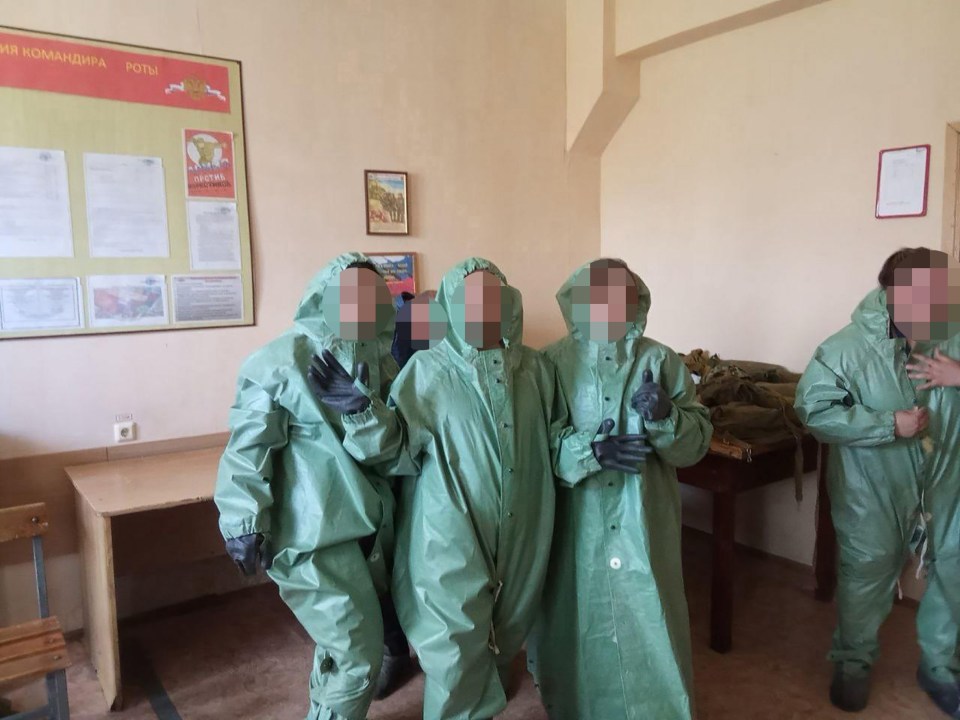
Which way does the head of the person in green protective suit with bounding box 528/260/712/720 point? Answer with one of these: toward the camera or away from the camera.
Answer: toward the camera

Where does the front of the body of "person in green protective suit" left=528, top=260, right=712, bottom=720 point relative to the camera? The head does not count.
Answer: toward the camera

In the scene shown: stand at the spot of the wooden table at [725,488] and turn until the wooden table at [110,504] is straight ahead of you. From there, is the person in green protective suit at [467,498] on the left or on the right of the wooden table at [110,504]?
left

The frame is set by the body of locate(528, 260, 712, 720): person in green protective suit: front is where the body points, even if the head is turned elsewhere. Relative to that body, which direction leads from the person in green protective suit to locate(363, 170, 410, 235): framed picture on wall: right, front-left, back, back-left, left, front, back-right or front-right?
back-right

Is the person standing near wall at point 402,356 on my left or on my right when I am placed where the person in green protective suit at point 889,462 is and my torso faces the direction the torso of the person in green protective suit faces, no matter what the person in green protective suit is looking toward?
on my right

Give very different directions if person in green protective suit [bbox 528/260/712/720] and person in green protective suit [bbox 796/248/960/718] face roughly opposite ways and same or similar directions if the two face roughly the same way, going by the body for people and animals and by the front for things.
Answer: same or similar directions

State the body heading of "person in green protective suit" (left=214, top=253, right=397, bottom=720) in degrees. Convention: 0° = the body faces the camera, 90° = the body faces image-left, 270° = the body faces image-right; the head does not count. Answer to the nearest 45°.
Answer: approximately 315°

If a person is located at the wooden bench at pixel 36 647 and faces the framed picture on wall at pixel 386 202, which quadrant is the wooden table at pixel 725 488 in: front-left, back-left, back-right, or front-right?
front-right
